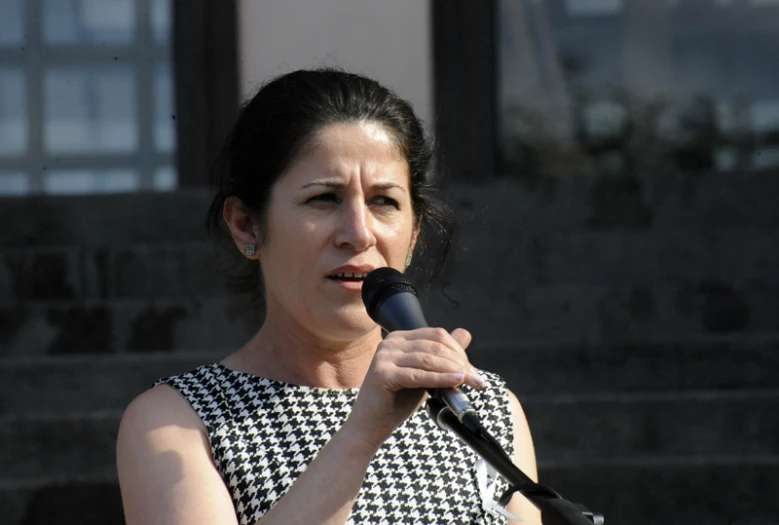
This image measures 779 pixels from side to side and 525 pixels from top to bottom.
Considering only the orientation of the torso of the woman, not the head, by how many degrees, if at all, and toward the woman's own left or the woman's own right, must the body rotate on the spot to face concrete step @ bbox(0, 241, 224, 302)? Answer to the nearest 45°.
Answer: approximately 135° to the woman's own left

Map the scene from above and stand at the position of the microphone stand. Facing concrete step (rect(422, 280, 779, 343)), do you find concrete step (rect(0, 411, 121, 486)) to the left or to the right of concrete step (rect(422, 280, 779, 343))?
left

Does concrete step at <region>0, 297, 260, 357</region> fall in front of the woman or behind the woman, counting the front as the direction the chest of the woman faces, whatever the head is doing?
behind

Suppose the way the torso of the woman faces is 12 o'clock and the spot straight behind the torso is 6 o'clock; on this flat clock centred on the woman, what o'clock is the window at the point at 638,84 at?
The window is roughly at 8 o'clock from the woman.

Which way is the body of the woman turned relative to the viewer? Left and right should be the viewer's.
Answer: facing the viewer and to the right of the viewer

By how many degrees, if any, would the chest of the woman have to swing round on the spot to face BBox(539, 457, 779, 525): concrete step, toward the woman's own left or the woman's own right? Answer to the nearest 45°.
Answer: approximately 90° to the woman's own left
